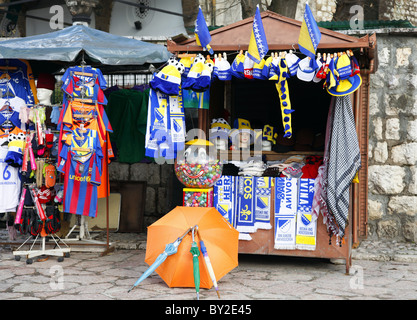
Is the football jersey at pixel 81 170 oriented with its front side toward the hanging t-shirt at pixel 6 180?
no

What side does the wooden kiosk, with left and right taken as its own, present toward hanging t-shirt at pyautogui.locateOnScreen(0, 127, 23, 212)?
right

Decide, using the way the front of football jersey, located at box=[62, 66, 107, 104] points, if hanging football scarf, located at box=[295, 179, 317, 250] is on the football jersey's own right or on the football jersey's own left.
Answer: on the football jersey's own left

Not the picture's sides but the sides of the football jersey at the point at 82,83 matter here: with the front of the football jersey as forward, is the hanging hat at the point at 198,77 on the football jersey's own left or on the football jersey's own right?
on the football jersey's own left

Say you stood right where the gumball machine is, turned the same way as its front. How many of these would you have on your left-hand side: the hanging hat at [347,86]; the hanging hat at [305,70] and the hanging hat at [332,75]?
3

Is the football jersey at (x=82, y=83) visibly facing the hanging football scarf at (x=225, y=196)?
no

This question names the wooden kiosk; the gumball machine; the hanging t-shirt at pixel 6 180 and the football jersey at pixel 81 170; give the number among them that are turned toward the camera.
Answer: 4

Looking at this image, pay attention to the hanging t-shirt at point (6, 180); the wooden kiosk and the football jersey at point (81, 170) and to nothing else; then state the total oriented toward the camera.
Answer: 3

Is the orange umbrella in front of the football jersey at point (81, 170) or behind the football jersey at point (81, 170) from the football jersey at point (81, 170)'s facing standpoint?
in front

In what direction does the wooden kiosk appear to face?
toward the camera

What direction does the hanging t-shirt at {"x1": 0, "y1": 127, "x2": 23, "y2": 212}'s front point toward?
toward the camera

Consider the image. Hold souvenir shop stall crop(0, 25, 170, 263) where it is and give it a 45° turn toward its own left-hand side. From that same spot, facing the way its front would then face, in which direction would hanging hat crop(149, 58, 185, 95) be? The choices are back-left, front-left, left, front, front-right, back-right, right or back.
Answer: front

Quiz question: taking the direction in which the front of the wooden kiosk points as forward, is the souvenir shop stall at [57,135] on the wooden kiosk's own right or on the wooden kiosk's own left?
on the wooden kiosk's own right
